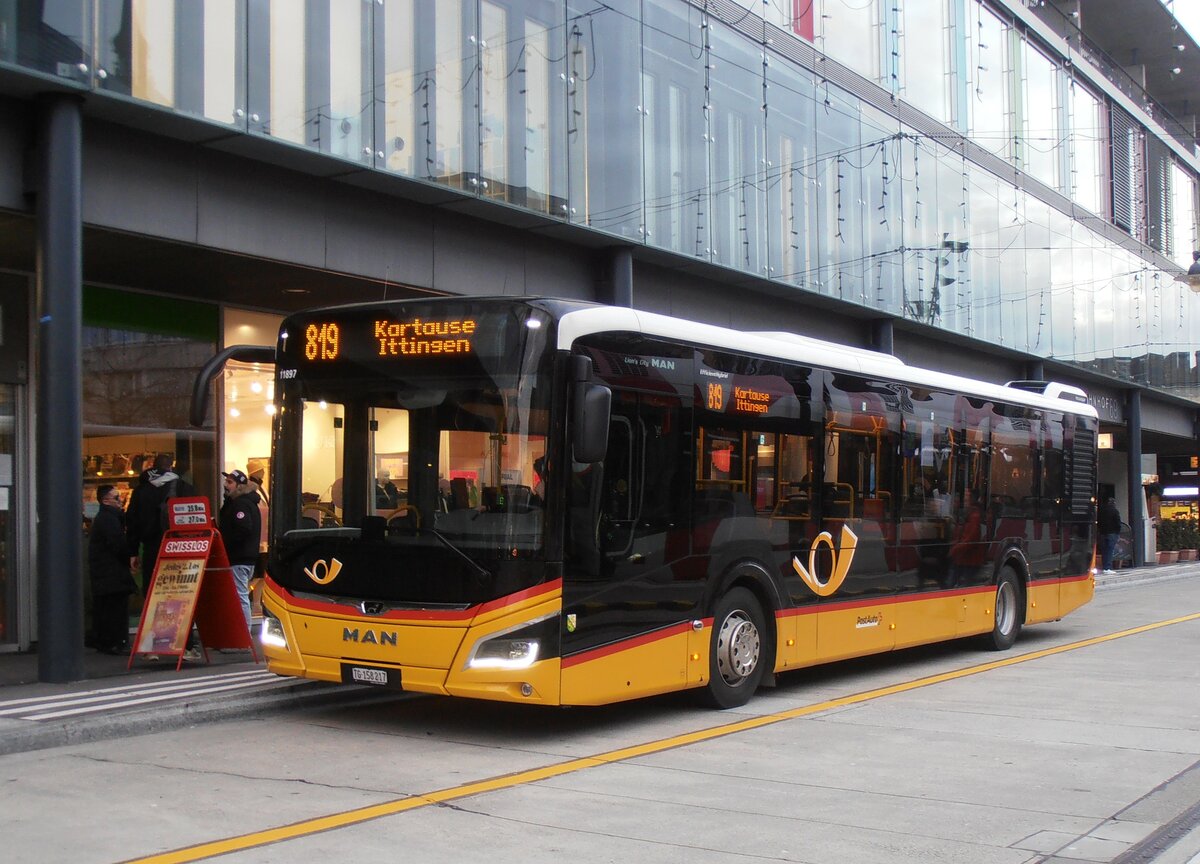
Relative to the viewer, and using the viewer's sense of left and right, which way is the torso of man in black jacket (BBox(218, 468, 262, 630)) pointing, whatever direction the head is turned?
facing to the left of the viewer

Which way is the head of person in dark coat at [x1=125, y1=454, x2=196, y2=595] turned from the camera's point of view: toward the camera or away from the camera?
away from the camera

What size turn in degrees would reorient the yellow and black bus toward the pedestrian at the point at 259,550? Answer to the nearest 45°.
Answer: approximately 90° to its right

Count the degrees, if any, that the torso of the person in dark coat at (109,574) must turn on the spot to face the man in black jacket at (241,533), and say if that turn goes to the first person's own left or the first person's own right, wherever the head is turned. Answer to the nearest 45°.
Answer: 0° — they already face them

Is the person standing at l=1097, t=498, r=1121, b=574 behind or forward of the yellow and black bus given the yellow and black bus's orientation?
behind

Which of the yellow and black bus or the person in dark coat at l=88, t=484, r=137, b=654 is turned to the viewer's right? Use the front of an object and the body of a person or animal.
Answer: the person in dark coat

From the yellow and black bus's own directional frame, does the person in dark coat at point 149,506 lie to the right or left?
on its right

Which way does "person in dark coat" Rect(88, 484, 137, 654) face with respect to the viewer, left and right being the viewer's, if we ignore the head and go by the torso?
facing to the right of the viewer
